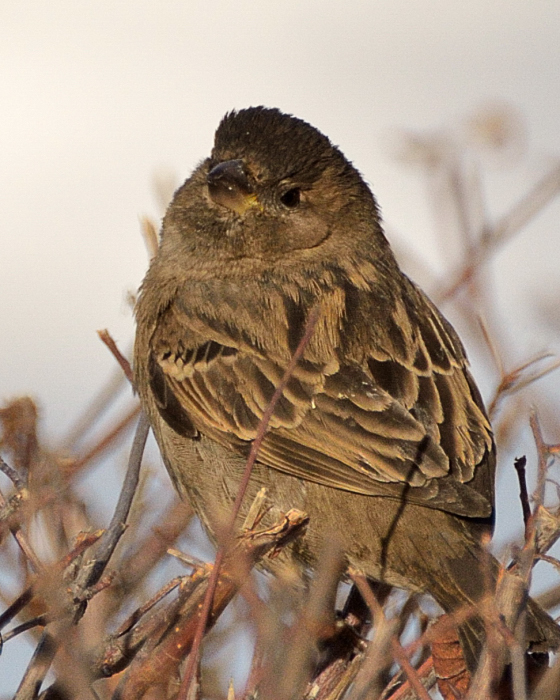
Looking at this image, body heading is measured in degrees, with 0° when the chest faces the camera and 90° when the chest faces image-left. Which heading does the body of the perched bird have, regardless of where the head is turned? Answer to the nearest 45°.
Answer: approximately 90°
